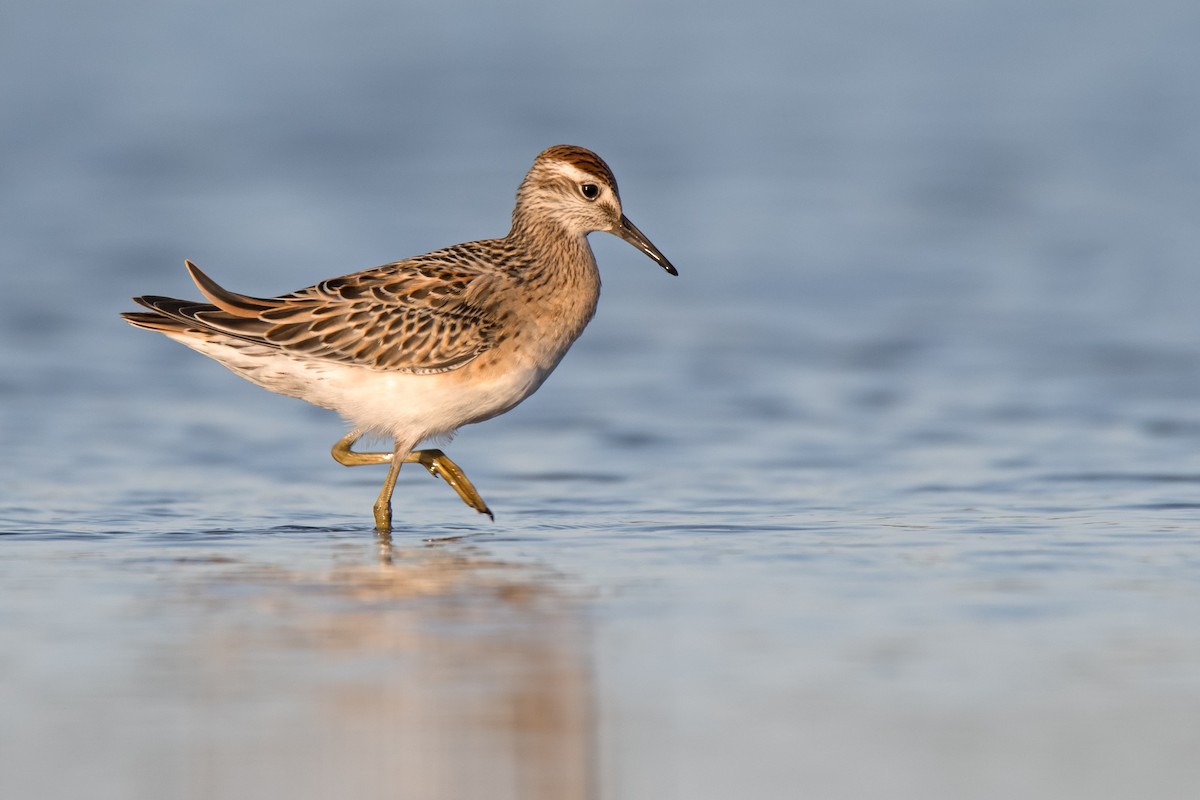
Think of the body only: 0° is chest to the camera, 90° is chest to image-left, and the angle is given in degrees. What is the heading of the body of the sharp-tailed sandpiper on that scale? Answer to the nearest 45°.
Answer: approximately 270°
